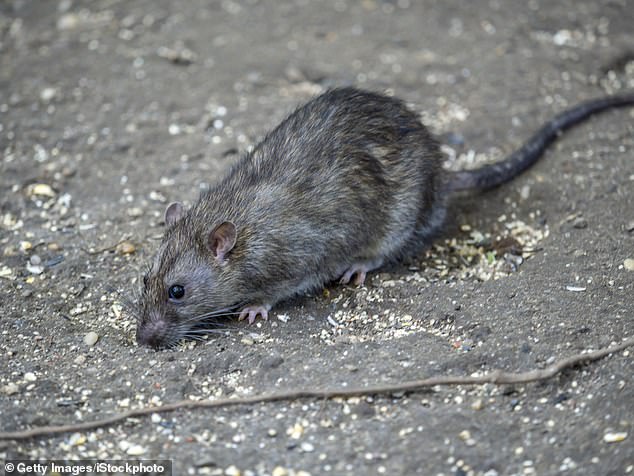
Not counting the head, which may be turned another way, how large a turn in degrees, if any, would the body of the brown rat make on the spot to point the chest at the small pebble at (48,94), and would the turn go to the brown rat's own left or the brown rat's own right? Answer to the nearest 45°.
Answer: approximately 90° to the brown rat's own right

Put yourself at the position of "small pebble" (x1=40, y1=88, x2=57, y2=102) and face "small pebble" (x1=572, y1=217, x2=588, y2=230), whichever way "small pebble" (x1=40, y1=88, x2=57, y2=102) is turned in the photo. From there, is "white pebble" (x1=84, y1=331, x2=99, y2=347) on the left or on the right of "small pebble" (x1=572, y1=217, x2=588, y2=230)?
right

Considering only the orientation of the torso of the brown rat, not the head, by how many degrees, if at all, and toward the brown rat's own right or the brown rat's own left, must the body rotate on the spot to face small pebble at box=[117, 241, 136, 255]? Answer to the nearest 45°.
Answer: approximately 45° to the brown rat's own right

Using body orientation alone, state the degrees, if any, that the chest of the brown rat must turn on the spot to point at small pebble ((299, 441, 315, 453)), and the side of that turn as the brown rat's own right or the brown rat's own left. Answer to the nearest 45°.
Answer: approximately 45° to the brown rat's own left

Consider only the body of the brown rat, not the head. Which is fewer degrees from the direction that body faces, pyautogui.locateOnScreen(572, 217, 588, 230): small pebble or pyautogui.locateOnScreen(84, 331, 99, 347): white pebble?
the white pebble

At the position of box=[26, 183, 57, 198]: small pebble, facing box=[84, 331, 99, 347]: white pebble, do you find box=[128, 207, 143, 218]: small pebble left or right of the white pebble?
left

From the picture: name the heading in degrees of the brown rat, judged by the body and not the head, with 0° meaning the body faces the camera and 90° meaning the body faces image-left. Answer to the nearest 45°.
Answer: approximately 45°

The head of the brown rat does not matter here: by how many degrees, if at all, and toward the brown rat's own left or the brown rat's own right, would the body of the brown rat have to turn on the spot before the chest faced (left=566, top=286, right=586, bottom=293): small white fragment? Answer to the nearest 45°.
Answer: approximately 135° to the brown rat's own left
